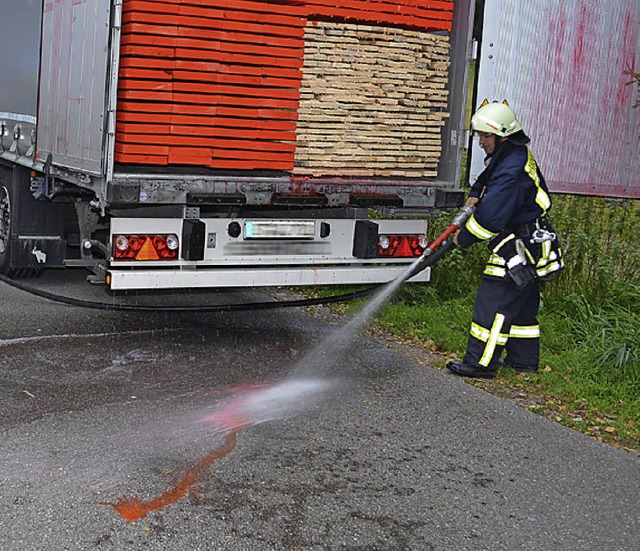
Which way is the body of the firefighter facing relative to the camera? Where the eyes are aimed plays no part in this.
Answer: to the viewer's left

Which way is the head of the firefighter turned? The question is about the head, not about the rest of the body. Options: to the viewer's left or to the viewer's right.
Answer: to the viewer's left
